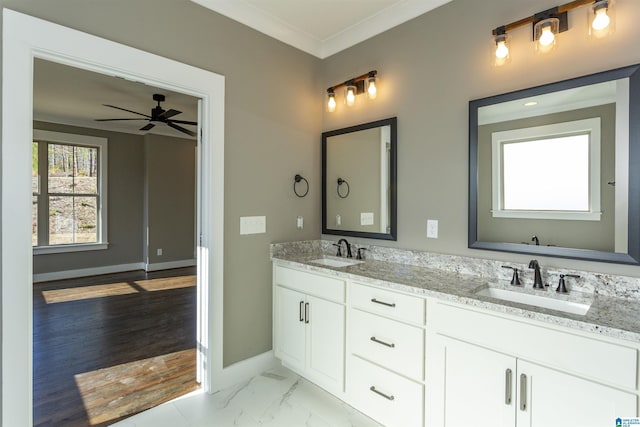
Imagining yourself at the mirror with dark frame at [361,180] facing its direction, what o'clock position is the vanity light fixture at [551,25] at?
The vanity light fixture is roughly at 9 o'clock from the mirror with dark frame.

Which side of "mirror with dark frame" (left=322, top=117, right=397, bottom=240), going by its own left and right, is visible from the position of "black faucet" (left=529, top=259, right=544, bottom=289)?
left

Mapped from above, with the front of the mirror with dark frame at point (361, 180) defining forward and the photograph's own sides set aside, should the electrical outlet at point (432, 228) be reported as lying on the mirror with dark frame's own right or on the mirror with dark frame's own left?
on the mirror with dark frame's own left

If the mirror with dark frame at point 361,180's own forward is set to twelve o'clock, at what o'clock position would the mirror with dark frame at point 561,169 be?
the mirror with dark frame at point 561,169 is roughly at 9 o'clock from the mirror with dark frame at point 361,180.

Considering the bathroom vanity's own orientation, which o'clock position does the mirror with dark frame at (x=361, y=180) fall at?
The mirror with dark frame is roughly at 3 o'clock from the bathroom vanity.

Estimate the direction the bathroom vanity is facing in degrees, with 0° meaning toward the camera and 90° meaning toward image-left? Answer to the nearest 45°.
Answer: approximately 45°

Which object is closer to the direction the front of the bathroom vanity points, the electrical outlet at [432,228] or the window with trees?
the window with trees
